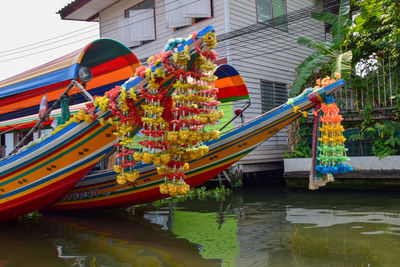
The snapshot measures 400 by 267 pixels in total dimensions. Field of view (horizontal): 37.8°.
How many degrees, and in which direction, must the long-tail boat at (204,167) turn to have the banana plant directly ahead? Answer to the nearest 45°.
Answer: approximately 45° to its left

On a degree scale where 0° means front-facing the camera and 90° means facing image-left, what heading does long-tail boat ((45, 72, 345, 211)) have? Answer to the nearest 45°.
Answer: approximately 270°

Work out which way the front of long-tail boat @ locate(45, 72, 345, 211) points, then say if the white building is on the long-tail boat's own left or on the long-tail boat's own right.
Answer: on the long-tail boat's own left
